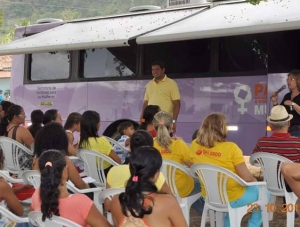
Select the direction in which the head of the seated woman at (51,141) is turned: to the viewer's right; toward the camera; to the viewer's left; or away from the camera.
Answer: away from the camera

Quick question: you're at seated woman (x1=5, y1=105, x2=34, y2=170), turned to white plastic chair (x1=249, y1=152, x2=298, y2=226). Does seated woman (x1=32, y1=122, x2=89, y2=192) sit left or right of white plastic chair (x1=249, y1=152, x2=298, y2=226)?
right

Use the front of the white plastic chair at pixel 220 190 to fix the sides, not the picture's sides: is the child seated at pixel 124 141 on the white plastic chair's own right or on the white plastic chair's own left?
on the white plastic chair's own left

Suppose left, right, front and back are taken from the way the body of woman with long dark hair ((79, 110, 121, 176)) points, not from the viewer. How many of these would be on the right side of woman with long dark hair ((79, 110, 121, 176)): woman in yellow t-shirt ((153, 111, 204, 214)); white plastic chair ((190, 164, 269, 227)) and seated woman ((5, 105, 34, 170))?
2

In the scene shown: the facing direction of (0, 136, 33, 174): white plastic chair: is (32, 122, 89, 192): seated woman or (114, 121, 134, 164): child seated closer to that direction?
the child seated

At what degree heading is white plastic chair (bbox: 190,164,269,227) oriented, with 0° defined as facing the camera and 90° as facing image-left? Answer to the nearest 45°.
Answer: approximately 225°

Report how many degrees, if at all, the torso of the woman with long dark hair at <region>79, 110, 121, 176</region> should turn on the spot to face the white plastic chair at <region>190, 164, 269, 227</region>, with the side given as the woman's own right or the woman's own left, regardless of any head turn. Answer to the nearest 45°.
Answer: approximately 90° to the woman's own right

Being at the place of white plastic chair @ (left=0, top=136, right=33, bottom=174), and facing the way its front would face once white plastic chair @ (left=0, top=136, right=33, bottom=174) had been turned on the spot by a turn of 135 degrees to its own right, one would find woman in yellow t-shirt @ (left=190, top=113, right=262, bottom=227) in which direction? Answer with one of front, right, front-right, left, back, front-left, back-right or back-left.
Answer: front-left

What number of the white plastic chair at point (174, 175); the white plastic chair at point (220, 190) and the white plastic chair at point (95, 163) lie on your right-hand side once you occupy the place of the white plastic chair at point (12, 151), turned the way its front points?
3

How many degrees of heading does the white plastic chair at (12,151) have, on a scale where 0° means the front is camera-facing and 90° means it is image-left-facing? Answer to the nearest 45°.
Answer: approximately 225°

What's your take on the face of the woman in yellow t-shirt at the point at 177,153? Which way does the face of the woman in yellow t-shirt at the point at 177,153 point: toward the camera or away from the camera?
away from the camera

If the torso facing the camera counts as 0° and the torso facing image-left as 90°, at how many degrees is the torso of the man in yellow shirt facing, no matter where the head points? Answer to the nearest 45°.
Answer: approximately 45°

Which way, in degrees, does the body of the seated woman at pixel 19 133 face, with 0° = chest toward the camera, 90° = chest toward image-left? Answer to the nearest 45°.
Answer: approximately 225°
